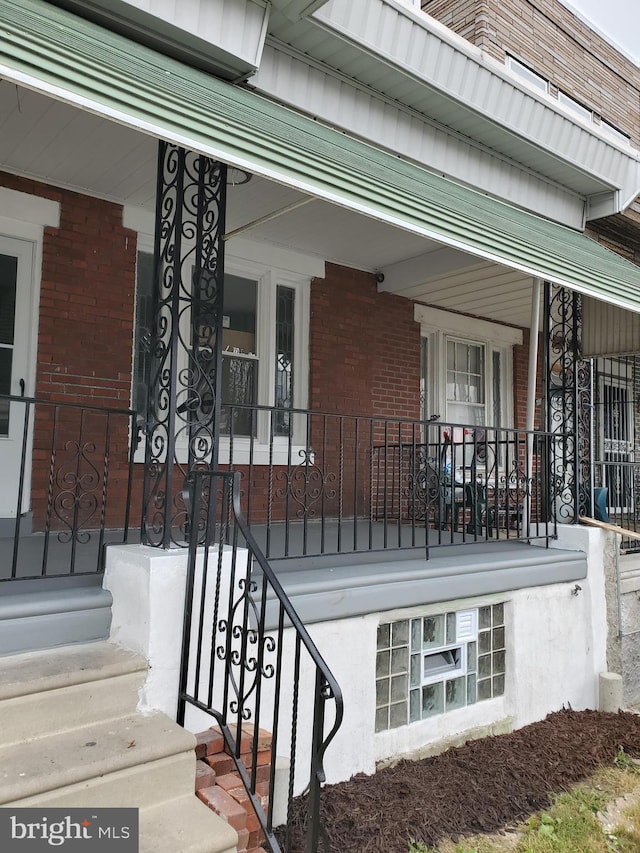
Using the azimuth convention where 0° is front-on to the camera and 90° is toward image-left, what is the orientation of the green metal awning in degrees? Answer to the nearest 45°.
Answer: approximately 315°

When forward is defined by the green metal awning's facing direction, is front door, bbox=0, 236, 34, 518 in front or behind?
behind

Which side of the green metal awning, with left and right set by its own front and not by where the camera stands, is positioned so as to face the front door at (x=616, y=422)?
left

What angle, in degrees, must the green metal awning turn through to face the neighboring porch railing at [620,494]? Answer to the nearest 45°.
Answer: approximately 90° to its left

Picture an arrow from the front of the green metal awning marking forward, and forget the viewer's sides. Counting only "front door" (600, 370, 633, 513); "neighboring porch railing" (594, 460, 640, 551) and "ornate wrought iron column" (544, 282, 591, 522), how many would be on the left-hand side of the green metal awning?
3

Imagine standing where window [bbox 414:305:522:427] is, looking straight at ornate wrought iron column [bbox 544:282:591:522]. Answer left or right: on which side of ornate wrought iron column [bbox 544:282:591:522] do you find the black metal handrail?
right
